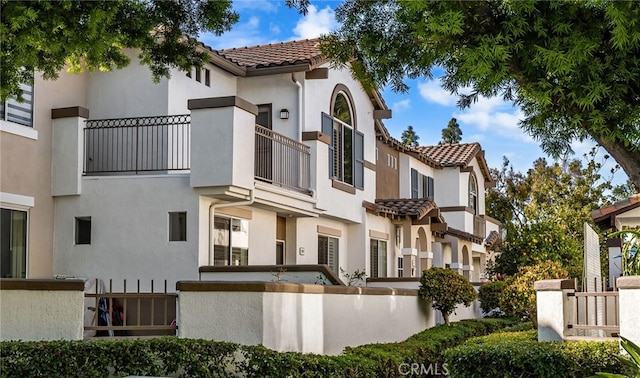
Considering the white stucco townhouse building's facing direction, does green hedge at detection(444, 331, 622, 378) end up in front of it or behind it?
in front

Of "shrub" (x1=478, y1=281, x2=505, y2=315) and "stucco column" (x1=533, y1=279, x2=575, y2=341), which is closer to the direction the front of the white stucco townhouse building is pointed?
the stucco column

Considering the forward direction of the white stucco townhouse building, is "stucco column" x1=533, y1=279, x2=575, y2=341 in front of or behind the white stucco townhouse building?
in front

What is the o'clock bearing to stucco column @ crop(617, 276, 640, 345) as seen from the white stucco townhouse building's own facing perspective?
The stucco column is roughly at 12 o'clock from the white stucco townhouse building.
